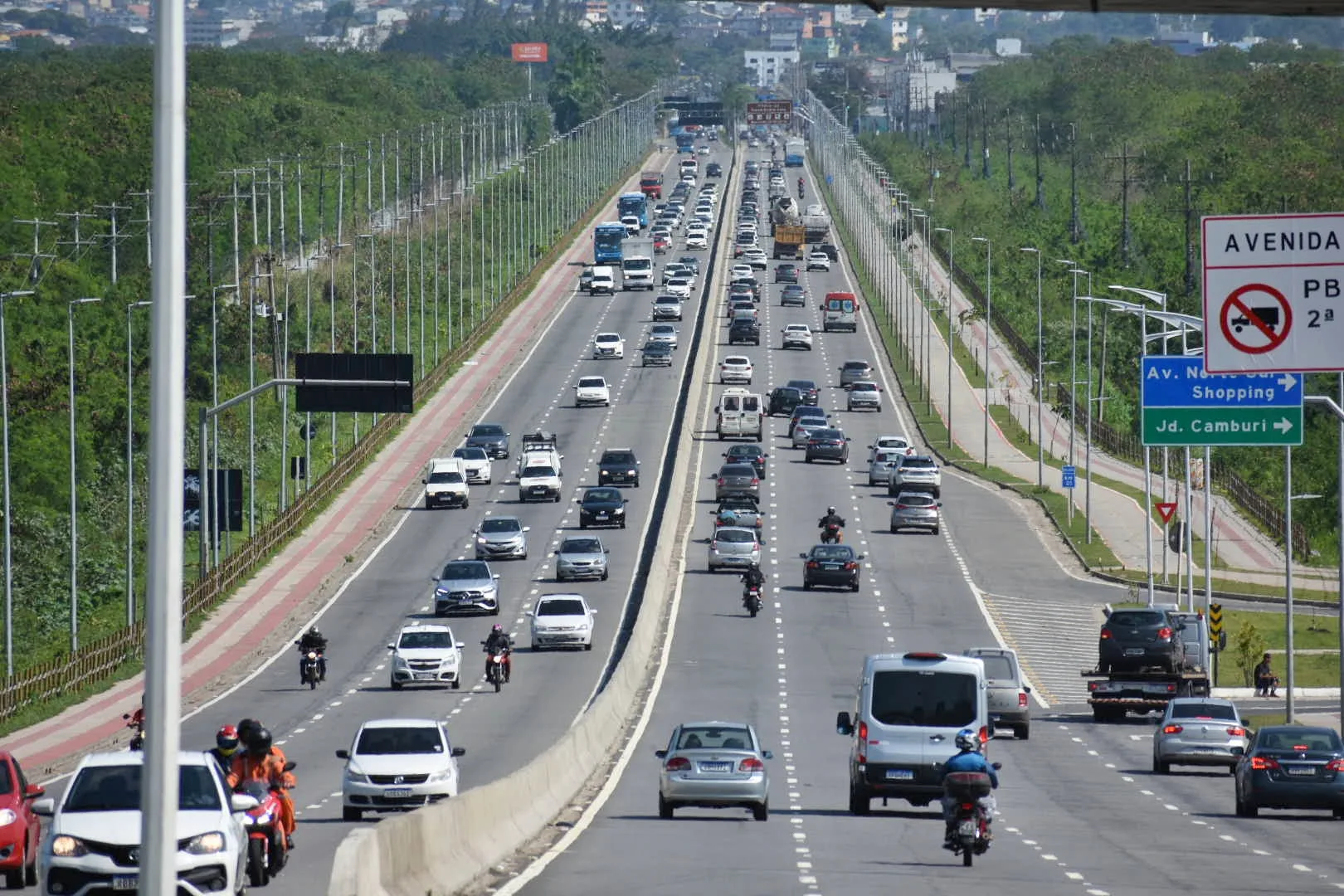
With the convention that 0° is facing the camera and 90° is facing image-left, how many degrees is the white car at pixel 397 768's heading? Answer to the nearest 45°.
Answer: approximately 0°

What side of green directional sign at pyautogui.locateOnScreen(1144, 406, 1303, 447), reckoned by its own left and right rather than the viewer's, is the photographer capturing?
front

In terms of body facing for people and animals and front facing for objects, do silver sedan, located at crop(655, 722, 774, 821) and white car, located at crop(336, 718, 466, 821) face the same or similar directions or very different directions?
very different directions

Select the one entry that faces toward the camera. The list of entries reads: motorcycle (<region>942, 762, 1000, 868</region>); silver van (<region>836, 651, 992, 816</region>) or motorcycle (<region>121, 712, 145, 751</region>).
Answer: motorcycle (<region>121, 712, 145, 751</region>)

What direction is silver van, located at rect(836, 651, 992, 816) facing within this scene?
away from the camera

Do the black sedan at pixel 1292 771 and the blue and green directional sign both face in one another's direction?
yes

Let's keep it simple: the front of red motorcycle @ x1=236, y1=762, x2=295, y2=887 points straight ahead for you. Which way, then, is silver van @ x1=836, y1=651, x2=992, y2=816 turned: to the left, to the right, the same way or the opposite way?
the opposite way

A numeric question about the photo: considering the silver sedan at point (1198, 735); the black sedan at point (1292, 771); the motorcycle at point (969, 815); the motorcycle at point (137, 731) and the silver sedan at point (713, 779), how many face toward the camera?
1

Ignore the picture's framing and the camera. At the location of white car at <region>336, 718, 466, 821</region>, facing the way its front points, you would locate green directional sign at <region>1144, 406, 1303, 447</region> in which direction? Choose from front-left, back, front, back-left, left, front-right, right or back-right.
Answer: back-left

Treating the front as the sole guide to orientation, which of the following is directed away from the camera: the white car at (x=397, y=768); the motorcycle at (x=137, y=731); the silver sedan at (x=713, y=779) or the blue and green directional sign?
the silver sedan

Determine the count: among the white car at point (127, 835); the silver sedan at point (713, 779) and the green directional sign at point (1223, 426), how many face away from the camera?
1

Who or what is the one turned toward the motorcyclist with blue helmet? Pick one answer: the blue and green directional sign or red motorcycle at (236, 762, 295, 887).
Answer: the blue and green directional sign

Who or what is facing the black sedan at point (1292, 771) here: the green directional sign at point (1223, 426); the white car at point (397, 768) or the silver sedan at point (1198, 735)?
the green directional sign

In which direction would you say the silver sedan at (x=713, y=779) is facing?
away from the camera

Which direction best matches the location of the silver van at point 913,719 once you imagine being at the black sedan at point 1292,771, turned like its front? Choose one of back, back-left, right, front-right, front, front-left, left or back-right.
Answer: back-left

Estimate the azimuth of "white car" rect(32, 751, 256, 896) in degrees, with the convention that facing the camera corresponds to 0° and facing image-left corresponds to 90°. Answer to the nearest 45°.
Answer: approximately 0°

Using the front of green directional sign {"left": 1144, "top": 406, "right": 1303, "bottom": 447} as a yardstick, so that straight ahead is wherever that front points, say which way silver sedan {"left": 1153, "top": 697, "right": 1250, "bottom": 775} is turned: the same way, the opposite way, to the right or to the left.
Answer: the opposite way

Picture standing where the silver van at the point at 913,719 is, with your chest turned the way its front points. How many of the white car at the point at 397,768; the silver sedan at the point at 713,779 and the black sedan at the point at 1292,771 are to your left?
2
